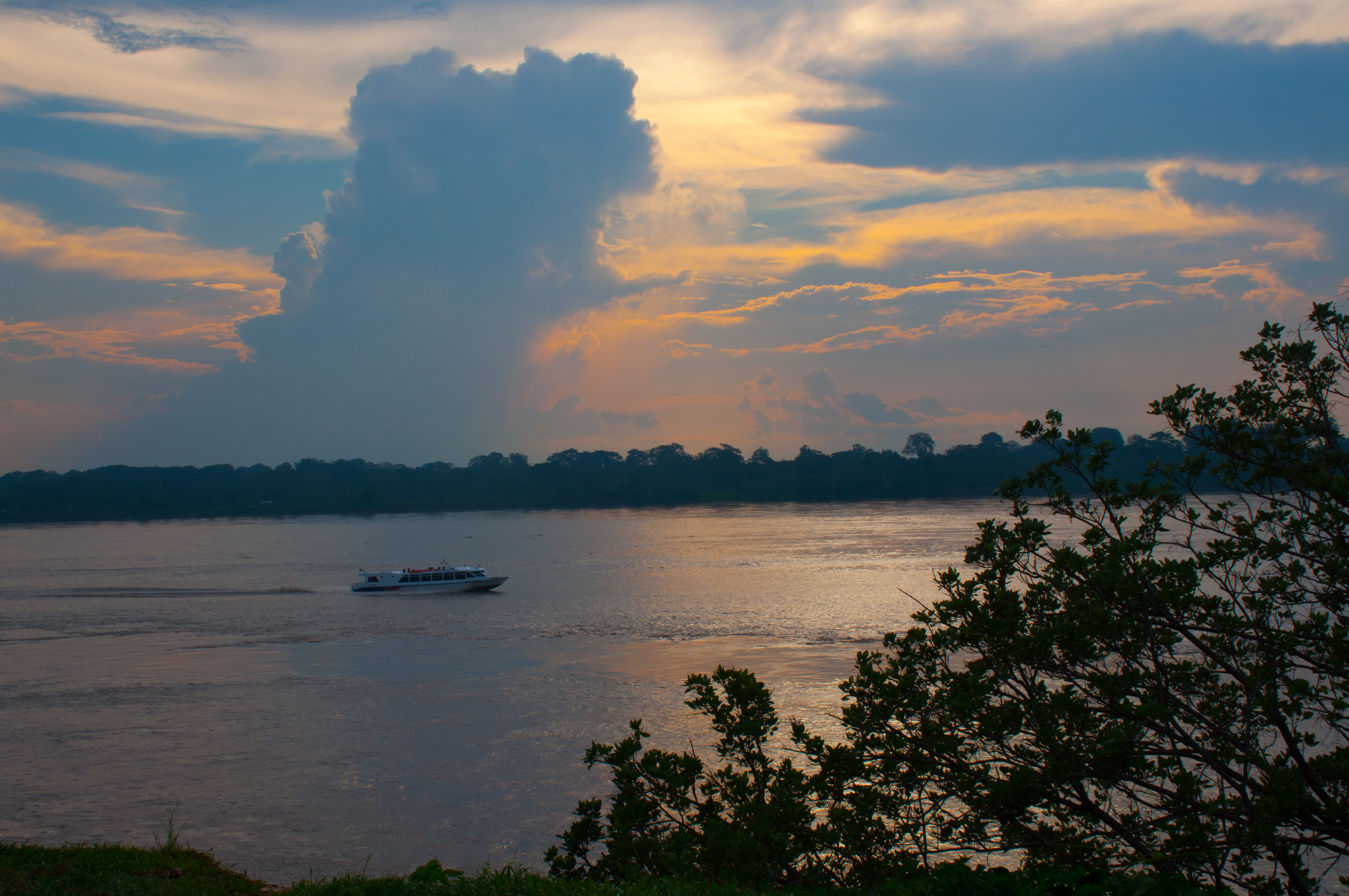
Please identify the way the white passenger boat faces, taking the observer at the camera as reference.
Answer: facing to the right of the viewer

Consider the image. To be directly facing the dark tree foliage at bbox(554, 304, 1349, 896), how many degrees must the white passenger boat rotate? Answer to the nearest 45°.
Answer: approximately 90° to its right

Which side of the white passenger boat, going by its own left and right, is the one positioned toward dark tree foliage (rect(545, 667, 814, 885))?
right
